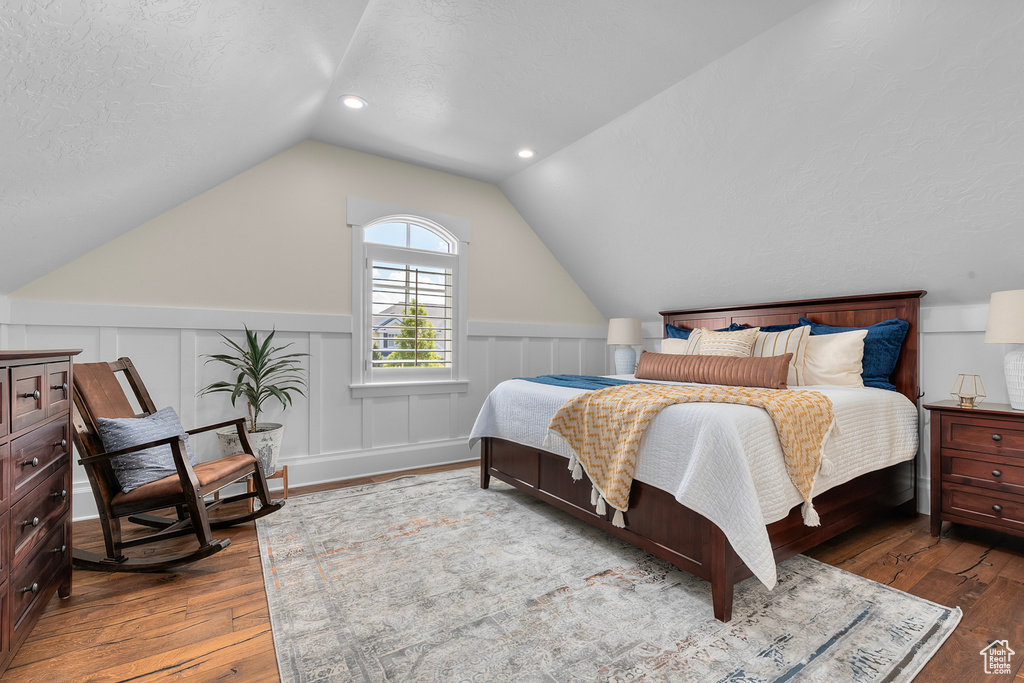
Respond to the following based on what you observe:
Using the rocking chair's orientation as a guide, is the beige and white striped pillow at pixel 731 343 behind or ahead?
ahead

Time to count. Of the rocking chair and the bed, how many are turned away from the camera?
0

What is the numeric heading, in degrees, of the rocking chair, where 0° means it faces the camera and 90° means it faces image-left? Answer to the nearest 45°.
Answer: approximately 315°

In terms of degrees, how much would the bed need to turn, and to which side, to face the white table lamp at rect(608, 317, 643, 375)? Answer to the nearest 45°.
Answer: approximately 90° to its right

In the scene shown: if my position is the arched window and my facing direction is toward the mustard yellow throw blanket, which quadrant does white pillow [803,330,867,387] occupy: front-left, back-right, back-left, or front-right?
front-left

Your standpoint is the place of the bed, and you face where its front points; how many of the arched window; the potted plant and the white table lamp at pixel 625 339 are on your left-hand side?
0

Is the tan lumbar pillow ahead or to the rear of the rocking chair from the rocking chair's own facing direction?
ahead

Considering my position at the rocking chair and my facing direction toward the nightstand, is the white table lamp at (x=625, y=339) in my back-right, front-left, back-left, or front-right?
front-left

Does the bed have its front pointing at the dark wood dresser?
yes

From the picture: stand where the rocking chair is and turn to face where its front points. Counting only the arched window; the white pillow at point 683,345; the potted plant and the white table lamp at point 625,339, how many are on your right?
0

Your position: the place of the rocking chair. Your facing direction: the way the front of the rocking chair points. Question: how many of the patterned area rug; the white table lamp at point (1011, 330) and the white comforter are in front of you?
3

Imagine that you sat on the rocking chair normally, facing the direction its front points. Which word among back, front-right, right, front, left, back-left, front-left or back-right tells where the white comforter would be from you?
front
